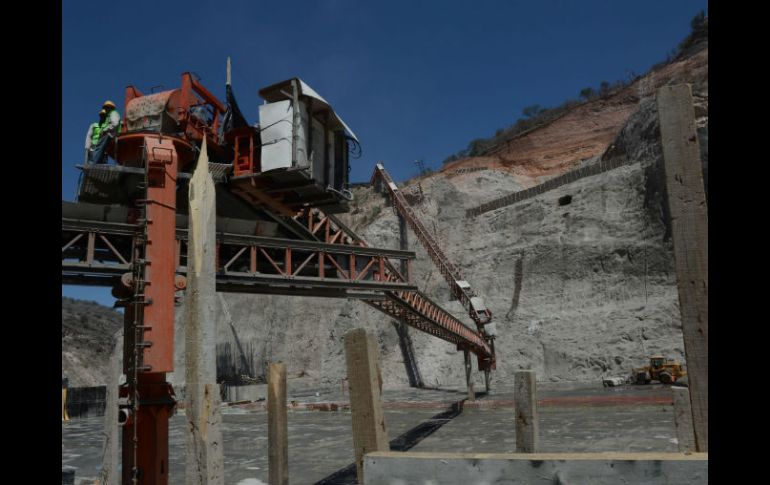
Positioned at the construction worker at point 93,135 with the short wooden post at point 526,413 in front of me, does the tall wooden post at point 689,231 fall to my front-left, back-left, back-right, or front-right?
front-right

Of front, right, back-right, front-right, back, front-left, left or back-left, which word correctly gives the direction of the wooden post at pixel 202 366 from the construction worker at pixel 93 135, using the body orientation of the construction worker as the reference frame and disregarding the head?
right

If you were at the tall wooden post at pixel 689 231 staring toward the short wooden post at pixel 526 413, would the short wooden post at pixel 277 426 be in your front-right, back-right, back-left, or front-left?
front-left

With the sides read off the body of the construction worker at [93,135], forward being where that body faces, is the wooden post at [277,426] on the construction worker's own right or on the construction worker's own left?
on the construction worker's own right

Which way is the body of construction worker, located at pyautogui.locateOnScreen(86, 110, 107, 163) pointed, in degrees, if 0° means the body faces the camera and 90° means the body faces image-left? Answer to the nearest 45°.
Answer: approximately 270°

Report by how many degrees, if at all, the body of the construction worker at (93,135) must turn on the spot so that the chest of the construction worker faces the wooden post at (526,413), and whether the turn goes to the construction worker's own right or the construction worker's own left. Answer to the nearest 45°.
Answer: approximately 45° to the construction worker's own right

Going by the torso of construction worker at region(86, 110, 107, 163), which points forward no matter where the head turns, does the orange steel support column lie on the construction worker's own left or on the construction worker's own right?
on the construction worker's own right
